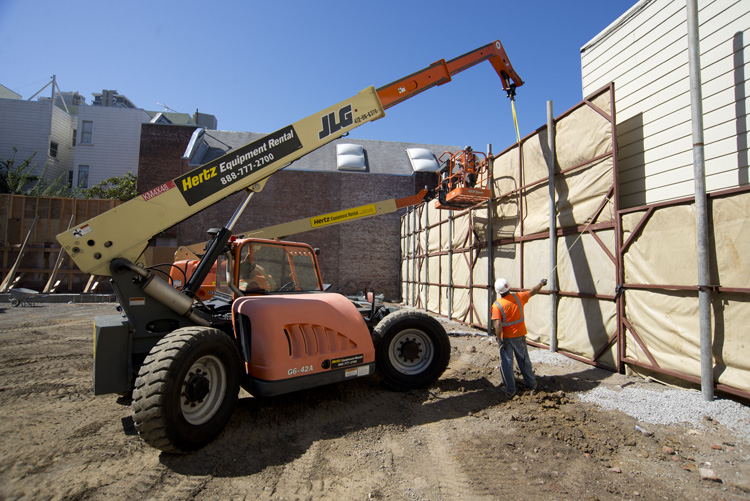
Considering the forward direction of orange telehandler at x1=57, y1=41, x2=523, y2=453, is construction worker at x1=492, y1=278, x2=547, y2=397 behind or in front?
in front

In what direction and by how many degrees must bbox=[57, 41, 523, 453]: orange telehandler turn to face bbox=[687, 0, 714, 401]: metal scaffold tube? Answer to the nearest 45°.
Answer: approximately 45° to its right

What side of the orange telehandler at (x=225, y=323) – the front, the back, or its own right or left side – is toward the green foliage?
left

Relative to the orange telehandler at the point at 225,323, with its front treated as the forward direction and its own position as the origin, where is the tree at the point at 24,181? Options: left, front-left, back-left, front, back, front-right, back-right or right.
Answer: left

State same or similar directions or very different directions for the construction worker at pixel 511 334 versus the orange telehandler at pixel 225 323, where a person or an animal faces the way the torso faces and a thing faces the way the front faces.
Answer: same or similar directions

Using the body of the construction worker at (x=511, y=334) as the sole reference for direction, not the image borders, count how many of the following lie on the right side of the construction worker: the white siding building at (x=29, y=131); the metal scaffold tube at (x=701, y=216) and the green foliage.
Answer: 1

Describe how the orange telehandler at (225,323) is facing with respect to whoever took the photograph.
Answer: facing away from the viewer and to the right of the viewer

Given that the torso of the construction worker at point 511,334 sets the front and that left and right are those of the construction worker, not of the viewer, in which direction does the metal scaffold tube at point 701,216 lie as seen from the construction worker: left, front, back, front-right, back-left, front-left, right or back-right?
right

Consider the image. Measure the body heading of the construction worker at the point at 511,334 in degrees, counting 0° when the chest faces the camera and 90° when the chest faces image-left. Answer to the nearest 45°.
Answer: approximately 180°

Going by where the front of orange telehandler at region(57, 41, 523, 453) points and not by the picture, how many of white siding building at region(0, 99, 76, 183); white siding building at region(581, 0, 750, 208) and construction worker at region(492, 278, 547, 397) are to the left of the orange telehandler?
1

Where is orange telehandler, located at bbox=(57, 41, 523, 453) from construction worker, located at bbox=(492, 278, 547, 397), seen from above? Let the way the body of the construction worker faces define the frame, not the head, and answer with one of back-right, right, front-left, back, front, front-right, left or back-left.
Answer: back-left

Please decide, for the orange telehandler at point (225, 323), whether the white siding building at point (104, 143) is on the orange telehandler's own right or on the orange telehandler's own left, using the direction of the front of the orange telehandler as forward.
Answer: on the orange telehandler's own left

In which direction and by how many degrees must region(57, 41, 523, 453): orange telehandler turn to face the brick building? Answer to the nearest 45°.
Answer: approximately 45° to its left

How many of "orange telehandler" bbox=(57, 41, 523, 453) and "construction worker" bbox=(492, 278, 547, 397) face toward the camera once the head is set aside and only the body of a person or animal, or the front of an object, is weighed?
0
